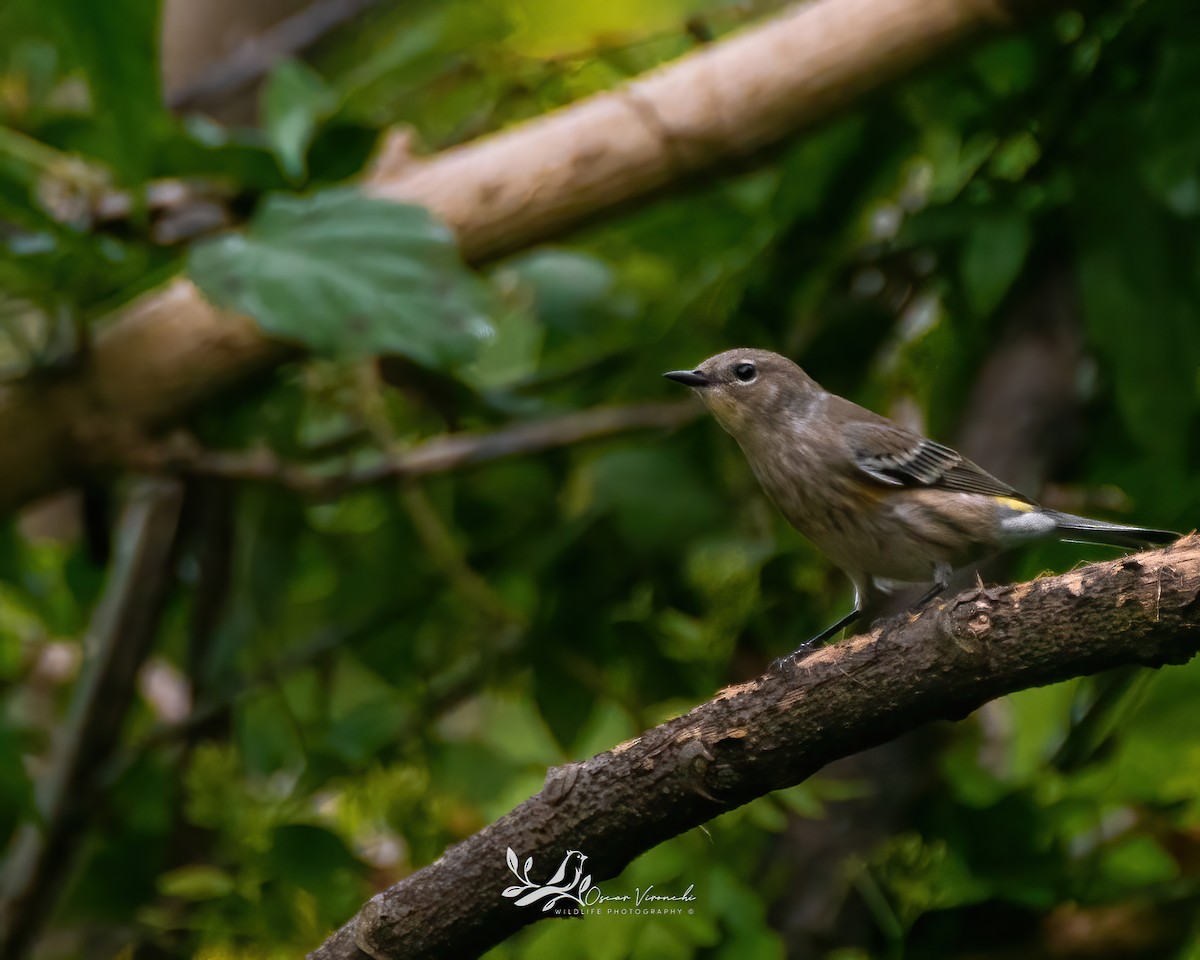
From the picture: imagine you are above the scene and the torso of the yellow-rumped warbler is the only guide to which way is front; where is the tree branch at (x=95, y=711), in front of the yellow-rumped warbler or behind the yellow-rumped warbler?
in front

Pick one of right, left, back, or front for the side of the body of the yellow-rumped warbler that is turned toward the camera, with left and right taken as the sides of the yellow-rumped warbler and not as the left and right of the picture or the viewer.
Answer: left
